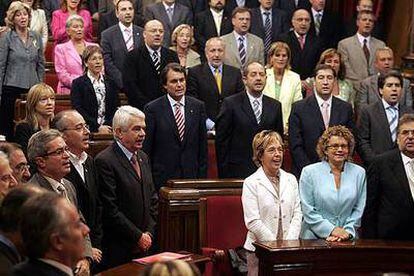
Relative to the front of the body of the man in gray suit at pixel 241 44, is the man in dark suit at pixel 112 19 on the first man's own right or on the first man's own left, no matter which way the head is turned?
on the first man's own right

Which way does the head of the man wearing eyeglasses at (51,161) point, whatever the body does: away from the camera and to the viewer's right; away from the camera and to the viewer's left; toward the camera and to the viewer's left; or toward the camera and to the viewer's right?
toward the camera and to the viewer's right

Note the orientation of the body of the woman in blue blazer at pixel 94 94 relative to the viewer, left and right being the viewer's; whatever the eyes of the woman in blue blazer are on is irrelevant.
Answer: facing the viewer and to the right of the viewer

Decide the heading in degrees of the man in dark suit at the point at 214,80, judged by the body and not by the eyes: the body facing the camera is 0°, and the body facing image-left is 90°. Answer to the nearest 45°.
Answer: approximately 0°

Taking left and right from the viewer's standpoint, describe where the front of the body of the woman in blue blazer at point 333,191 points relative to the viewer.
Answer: facing the viewer

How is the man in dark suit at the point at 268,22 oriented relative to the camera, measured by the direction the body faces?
toward the camera

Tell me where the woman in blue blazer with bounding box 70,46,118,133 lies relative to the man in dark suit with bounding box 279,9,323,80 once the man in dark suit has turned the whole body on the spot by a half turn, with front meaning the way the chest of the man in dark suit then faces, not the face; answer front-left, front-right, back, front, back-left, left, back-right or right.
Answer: back-left

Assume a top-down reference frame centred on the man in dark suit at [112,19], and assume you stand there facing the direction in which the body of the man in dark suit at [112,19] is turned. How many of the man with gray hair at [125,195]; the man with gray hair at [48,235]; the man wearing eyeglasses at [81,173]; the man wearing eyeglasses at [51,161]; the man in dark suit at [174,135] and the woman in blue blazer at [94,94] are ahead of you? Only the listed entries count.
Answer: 6

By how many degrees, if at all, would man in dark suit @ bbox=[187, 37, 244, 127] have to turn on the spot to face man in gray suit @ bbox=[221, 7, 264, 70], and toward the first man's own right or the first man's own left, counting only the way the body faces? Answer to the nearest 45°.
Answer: approximately 180°

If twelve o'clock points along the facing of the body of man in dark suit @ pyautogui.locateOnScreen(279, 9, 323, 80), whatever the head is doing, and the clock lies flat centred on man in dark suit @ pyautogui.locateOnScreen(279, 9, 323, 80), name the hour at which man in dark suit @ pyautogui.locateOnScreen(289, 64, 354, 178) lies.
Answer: man in dark suit @ pyautogui.locateOnScreen(289, 64, 354, 178) is roughly at 12 o'clock from man in dark suit @ pyautogui.locateOnScreen(279, 9, 323, 80).

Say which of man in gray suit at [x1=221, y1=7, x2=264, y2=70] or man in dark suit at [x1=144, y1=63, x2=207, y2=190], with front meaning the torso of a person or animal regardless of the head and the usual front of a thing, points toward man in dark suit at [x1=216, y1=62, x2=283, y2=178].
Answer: the man in gray suit

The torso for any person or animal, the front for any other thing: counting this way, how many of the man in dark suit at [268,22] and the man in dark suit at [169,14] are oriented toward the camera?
2

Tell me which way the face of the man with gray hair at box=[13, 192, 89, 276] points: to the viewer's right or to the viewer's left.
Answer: to the viewer's right

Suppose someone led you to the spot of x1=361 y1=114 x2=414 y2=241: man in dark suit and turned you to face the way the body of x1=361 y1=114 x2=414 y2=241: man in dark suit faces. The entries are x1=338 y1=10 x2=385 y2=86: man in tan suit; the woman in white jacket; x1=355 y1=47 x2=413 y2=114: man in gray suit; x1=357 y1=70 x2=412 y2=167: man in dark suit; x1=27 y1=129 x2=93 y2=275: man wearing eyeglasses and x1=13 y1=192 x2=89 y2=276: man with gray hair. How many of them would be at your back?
3
